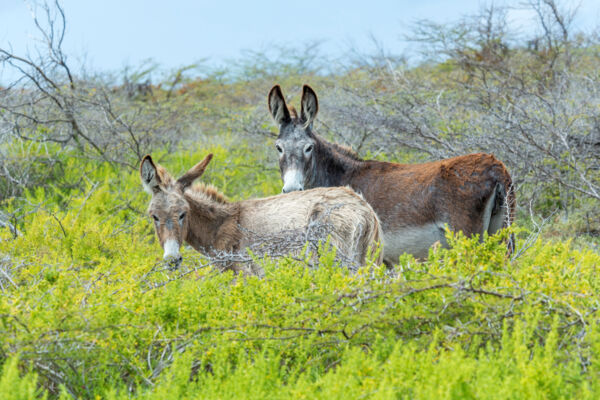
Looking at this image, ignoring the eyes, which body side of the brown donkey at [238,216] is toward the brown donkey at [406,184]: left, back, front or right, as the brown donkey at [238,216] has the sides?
back

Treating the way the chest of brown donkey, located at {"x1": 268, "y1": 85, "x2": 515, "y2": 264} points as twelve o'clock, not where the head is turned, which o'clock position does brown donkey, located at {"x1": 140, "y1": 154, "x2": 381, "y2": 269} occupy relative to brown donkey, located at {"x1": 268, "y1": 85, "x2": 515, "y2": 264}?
brown donkey, located at {"x1": 140, "y1": 154, "x2": 381, "y2": 269} is roughly at 11 o'clock from brown donkey, located at {"x1": 268, "y1": 85, "x2": 515, "y2": 264}.

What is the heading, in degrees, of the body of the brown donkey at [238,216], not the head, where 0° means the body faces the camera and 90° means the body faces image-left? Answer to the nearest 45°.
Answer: approximately 90°

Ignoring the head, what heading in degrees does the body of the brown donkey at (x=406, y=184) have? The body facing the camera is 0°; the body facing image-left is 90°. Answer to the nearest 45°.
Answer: approximately 90°

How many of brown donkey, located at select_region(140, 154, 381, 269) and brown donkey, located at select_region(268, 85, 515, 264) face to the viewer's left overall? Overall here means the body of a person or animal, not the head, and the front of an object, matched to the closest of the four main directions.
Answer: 2
